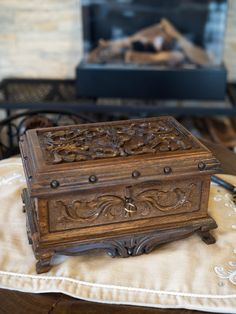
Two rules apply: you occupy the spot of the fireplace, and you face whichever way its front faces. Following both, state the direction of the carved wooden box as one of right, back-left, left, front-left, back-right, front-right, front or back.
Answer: front

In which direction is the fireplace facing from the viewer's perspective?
toward the camera
